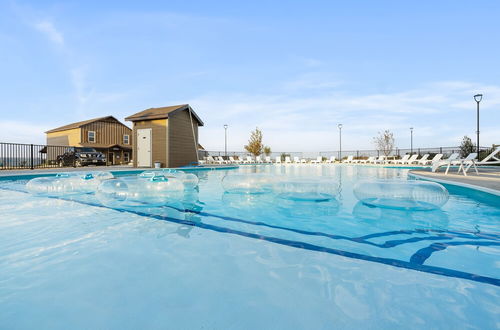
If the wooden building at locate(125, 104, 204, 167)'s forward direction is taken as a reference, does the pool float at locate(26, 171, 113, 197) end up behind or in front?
in front

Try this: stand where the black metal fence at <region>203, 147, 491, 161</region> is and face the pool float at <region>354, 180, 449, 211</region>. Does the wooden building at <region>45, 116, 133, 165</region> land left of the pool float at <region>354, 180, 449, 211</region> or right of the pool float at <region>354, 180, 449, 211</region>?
right

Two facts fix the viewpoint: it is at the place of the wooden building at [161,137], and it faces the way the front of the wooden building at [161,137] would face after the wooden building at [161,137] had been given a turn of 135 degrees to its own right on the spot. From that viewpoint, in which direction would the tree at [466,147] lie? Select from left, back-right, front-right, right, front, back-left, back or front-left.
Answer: right

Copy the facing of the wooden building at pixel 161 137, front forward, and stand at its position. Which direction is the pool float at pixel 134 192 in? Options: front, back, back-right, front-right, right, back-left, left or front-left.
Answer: front-left

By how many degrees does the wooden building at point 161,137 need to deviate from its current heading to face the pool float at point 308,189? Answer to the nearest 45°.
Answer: approximately 45° to its left

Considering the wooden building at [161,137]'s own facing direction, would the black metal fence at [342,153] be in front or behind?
behind

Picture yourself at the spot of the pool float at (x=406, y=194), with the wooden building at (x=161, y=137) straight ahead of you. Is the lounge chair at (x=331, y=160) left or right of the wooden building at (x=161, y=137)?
right

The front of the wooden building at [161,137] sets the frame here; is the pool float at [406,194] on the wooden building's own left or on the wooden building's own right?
on the wooden building's own left

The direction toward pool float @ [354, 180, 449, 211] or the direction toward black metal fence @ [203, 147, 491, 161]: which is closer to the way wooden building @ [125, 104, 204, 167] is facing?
the pool float

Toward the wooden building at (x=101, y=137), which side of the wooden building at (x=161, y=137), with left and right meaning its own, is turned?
right

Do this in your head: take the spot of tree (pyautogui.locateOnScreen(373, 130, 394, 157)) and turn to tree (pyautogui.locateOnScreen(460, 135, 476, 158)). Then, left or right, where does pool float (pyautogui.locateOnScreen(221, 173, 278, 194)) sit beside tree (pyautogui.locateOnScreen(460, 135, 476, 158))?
right

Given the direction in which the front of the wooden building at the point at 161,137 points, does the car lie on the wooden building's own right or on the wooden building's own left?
on the wooden building's own right

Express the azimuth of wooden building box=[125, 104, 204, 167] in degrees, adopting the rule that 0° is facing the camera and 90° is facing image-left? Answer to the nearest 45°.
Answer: approximately 45°
